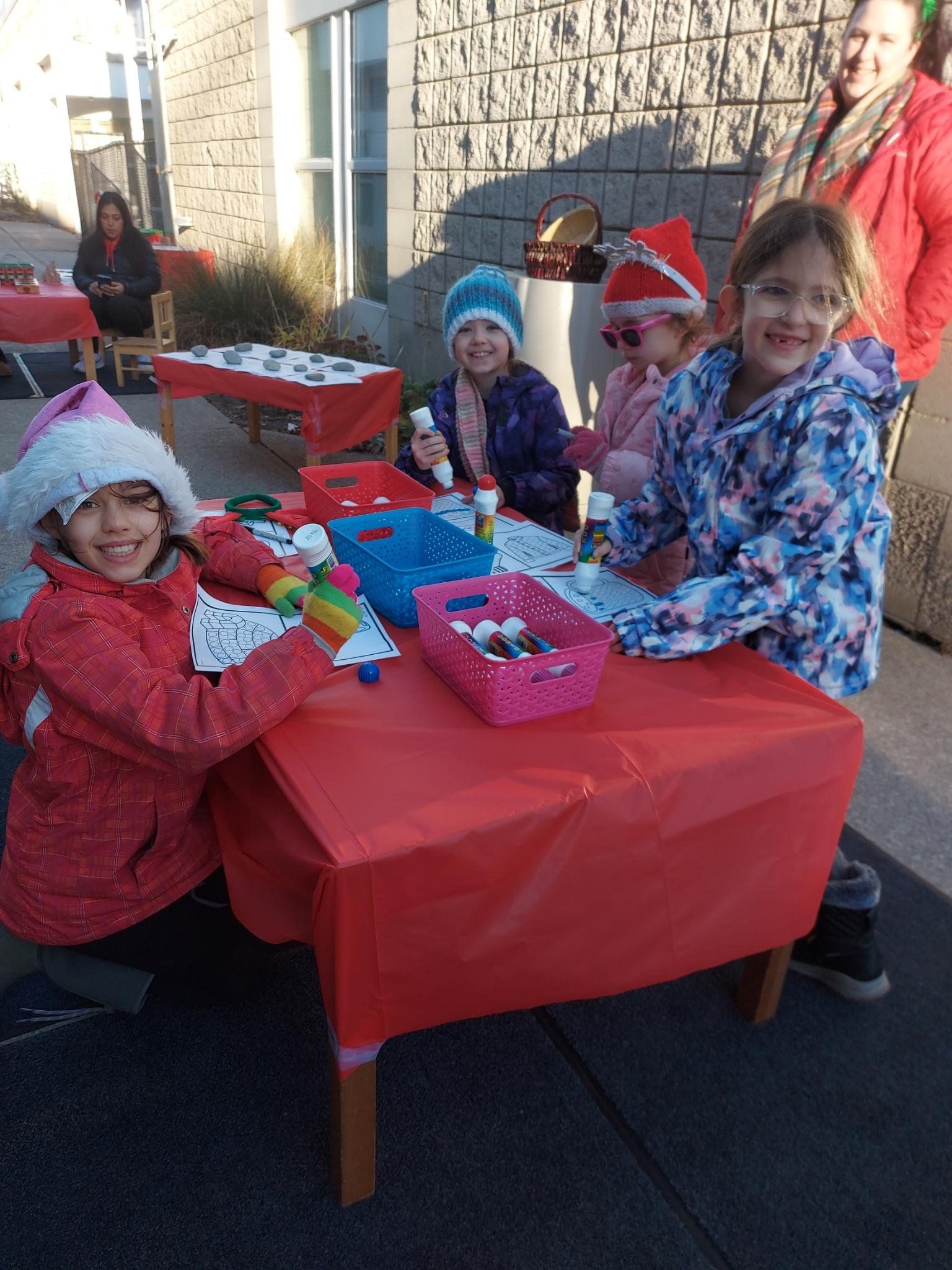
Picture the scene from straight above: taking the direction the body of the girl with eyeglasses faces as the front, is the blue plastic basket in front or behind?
in front

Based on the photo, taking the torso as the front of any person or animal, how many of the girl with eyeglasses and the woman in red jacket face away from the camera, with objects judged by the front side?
0

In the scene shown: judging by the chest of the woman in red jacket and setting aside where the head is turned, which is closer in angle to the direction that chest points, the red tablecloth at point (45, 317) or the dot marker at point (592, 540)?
the dot marker

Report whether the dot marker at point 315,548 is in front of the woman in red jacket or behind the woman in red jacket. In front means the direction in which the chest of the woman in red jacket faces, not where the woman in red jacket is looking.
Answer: in front

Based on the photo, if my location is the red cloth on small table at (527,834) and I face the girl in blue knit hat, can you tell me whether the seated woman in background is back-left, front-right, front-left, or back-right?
front-left

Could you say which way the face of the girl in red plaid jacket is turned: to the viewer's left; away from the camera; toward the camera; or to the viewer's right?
toward the camera

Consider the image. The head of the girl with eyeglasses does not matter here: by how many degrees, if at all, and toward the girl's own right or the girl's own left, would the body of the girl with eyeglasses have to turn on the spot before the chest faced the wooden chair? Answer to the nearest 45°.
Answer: approximately 90° to the girl's own right

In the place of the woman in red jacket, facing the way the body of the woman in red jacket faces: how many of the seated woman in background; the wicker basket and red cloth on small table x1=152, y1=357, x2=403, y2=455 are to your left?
0

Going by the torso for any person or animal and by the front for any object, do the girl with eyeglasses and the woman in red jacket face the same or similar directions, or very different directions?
same or similar directions

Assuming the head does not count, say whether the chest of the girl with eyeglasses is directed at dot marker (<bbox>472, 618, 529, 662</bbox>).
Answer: yes

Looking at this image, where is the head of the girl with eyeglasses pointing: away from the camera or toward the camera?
toward the camera

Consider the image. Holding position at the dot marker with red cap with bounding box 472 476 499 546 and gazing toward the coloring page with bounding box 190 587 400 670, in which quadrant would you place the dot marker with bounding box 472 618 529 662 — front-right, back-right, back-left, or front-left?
front-left

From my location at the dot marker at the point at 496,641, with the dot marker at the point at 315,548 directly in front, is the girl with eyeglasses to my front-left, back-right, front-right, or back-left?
back-right

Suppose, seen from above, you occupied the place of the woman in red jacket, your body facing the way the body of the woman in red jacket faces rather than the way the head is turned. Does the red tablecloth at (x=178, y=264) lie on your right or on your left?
on your right

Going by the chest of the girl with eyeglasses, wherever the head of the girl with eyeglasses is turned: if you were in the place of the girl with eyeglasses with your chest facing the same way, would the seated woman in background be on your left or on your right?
on your right

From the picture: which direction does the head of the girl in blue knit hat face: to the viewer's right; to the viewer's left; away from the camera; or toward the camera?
toward the camera

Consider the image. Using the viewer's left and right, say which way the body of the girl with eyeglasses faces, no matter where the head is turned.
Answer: facing the viewer and to the left of the viewer

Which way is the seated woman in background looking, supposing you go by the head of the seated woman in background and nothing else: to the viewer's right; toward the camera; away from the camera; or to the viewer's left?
toward the camera
